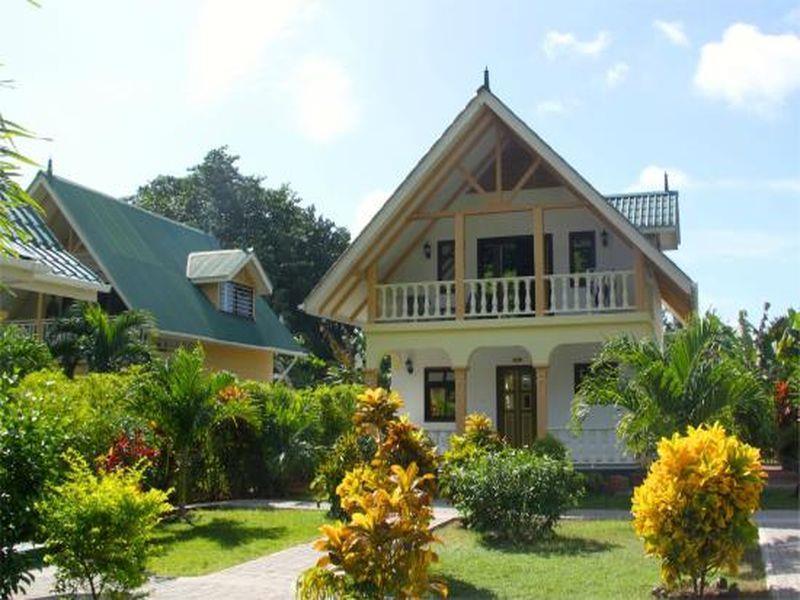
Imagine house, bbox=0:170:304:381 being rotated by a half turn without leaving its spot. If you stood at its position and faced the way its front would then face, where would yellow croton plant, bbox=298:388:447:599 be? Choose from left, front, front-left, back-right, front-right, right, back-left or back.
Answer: back-right

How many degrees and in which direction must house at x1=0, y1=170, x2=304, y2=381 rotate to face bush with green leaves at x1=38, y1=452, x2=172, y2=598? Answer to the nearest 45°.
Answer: approximately 45° to its left

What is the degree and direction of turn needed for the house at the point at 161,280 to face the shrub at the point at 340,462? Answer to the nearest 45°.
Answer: approximately 45° to its left

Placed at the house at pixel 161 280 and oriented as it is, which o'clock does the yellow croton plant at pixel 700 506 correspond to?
The yellow croton plant is roughly at 10 o'clock from the house.

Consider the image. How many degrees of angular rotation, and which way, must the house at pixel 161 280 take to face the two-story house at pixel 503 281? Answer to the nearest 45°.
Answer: approximately 90° to its left

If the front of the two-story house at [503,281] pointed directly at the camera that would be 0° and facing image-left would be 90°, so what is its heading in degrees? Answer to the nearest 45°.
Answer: approximately 0°

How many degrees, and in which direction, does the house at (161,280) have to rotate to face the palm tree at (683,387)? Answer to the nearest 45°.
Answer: approximately 45° to its left

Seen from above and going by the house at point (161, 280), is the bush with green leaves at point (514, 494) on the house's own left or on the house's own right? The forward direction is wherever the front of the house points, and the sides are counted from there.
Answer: on the house's own left

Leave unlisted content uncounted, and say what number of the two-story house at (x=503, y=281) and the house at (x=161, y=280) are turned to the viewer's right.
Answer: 0
